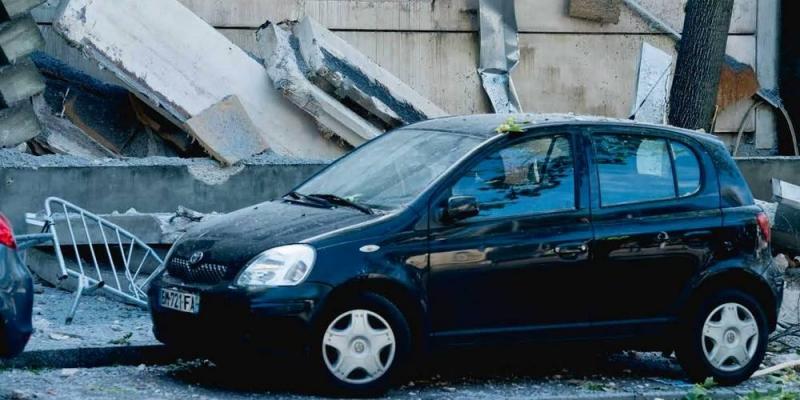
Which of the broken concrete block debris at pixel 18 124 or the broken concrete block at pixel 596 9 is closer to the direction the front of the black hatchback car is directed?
the broken concrete block debris

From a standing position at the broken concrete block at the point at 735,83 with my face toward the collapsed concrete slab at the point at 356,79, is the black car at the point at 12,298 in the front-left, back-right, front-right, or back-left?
front-left

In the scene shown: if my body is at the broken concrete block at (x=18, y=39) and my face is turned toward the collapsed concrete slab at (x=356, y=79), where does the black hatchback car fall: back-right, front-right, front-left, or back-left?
front-right

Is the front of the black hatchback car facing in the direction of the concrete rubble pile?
no

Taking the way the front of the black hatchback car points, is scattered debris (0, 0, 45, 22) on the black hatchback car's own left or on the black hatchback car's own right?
on the black hatchback car's own right

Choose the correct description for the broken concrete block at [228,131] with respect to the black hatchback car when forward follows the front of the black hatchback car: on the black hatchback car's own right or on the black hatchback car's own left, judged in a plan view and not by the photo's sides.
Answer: on the black hatchback car's own right

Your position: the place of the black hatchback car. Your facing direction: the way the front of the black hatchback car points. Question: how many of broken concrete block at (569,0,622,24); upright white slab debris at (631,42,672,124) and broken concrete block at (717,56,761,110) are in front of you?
0

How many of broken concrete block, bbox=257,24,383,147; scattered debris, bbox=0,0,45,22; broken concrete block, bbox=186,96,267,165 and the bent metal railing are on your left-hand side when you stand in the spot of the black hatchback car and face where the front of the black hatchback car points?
0

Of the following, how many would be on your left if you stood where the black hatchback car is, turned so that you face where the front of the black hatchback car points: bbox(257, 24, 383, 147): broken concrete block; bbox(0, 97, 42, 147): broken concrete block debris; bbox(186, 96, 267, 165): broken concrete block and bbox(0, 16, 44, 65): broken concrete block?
0

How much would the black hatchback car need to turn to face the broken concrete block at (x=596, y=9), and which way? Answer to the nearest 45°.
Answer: approximately 135° to its right

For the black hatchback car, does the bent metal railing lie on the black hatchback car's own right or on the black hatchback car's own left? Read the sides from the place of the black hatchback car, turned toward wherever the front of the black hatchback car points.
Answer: on the black hatchback car's own right

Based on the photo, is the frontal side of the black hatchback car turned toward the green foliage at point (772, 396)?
no

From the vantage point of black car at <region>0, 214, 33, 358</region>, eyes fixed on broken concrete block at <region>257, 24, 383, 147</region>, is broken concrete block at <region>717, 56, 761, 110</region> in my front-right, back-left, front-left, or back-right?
front-right

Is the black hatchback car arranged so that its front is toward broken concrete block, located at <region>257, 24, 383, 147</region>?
no
